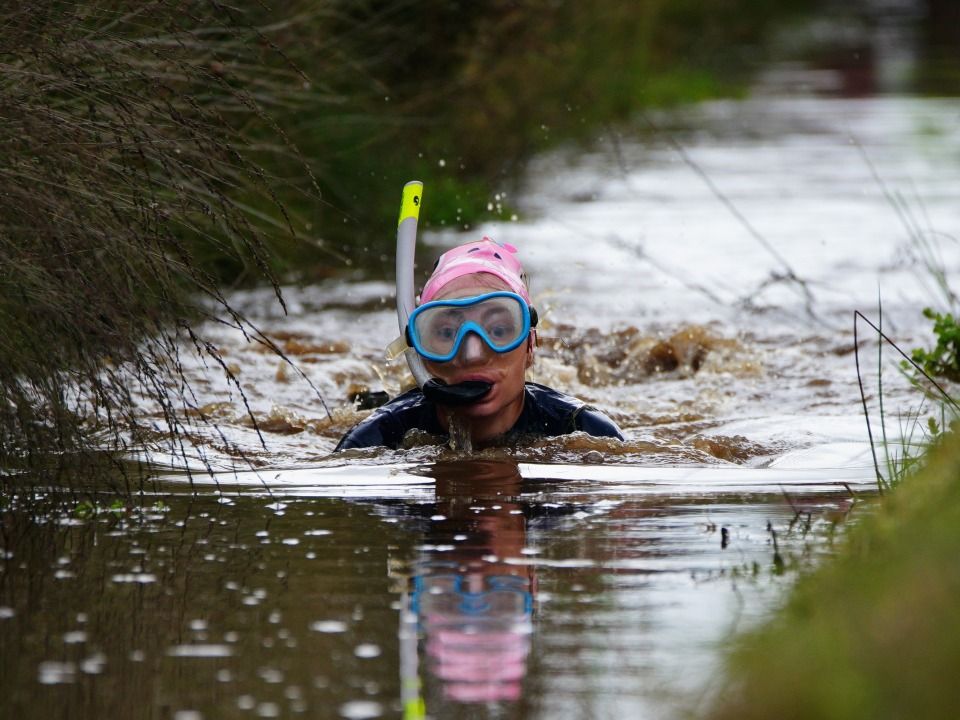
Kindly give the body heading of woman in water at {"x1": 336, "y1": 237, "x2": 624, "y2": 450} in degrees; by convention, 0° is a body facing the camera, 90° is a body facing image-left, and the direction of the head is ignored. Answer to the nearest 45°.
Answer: approximately 0°

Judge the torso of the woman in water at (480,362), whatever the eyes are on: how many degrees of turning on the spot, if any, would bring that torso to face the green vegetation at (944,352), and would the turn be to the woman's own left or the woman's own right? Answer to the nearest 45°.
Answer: approximately 135° to the woman's own left

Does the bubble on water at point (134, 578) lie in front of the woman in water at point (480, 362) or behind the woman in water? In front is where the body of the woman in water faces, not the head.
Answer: in front

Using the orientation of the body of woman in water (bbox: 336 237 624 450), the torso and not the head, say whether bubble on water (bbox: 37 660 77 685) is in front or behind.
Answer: in front

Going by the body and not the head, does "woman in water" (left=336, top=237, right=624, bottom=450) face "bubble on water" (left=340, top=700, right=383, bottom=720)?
yes

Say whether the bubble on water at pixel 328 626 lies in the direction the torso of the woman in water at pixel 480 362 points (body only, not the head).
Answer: yes

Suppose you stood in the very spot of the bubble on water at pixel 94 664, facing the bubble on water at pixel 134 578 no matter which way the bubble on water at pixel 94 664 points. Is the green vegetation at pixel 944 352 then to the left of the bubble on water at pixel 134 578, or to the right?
right

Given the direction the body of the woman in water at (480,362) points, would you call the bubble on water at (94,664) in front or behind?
in front

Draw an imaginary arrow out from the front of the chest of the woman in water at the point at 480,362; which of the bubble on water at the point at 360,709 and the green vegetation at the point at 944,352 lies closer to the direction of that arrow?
the bubble on water

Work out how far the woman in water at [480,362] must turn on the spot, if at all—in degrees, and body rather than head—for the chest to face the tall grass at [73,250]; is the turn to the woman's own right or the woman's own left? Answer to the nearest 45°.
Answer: approximately 45° to the woman's own right
